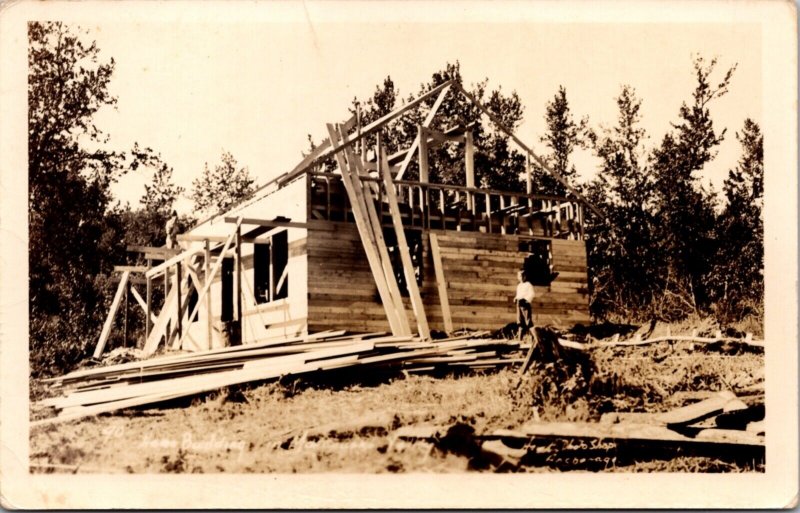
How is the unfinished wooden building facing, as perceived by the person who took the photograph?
facing the viewer and to the left of the viewer

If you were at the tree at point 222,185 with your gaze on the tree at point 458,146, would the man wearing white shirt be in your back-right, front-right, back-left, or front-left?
front-right

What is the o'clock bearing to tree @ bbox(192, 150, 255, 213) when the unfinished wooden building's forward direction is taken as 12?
The tree is roughly at 3 o'clock from the unfinished wooden building.
